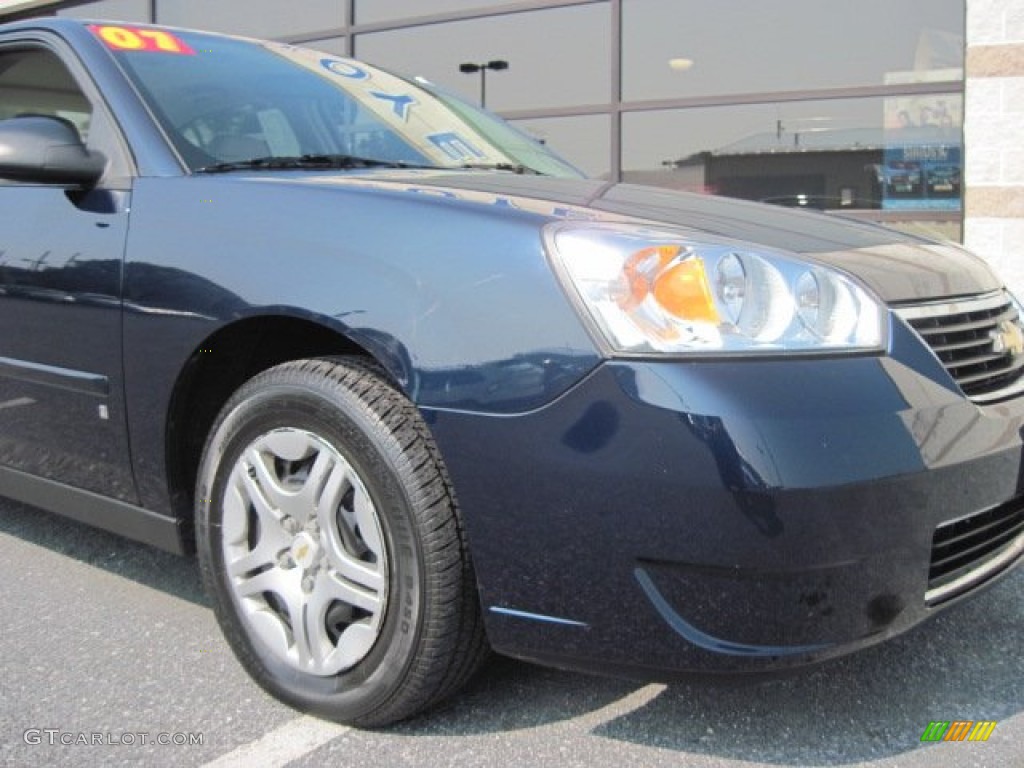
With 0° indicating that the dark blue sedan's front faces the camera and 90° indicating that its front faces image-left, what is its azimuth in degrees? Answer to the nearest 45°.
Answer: approximately 315°
